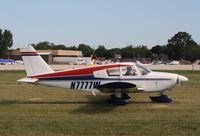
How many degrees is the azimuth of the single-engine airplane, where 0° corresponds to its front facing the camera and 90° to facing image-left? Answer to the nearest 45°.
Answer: approximately 270°
